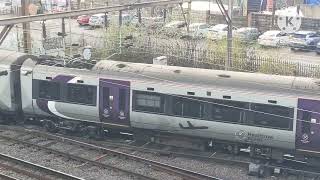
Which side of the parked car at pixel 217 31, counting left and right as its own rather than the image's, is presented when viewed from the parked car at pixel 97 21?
right

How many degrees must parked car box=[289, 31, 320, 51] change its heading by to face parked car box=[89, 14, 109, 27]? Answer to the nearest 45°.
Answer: approximately 45° to its right

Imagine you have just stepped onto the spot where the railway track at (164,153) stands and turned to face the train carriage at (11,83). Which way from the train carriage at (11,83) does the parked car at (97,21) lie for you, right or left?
right

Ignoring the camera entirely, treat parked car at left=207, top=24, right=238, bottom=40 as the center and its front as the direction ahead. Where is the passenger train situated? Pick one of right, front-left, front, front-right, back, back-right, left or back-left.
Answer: front-left

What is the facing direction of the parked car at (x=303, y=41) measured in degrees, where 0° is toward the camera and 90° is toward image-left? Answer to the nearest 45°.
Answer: approximately 45°

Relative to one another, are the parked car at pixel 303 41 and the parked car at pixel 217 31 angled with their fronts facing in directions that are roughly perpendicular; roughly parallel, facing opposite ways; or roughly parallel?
roughly parallel

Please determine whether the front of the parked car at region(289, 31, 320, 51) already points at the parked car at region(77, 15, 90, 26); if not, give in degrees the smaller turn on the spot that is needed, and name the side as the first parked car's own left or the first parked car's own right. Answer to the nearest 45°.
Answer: approximately 45° to the first parked car's own right

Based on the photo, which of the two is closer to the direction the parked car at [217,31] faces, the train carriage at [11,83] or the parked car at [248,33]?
the train carriage

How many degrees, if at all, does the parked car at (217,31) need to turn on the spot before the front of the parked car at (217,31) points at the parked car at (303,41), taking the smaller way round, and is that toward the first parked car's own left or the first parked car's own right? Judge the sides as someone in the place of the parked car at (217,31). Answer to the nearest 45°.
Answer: approximately 135° to the first parked car's own left

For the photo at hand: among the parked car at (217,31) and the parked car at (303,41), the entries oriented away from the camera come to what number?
0

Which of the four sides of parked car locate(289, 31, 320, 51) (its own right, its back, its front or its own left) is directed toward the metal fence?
front

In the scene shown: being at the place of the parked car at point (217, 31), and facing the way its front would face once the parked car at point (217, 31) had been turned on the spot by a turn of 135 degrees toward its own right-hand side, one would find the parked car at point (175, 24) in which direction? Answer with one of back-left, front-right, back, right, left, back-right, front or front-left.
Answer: left

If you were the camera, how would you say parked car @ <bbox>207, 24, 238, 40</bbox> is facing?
facing the viewer and to the left of the viewer

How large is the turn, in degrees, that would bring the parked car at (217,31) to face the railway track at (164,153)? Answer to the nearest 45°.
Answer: approximately 45° to its left

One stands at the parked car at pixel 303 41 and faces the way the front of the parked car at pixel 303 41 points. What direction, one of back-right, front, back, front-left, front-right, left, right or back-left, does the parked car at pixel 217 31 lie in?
front-right
